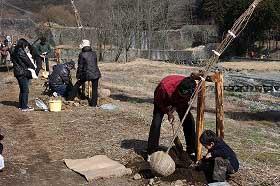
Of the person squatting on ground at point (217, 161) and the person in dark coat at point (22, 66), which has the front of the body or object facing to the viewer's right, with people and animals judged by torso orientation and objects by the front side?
the person in dark coat

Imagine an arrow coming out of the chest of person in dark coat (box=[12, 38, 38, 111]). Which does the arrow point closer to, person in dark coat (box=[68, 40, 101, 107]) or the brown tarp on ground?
the person in dark coat

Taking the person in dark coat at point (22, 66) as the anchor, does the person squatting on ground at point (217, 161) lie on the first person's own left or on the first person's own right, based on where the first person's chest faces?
on the first person's own right

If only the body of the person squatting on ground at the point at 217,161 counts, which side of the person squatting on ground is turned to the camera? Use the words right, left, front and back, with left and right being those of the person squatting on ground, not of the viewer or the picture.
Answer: left

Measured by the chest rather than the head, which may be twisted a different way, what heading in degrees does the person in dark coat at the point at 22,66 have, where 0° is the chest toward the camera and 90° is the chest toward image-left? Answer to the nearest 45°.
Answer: approximately 270°

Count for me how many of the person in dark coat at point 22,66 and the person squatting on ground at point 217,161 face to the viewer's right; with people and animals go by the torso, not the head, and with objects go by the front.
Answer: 1

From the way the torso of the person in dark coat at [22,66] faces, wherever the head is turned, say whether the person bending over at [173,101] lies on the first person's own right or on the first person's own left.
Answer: on the first person's own right
